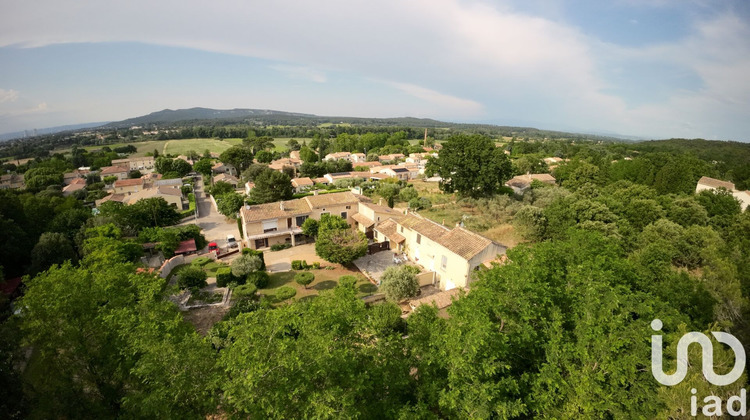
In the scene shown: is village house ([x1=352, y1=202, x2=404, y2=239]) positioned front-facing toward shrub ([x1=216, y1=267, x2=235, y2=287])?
yes

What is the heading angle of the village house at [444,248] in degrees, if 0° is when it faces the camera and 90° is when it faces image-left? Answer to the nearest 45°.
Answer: approximately 45°

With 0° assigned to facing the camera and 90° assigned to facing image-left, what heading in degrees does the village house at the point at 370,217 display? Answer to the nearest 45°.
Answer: approximately 45°

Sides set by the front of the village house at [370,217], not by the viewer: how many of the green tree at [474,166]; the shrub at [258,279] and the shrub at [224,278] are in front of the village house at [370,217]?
2

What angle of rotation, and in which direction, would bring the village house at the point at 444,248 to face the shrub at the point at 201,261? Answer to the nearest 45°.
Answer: approximately 45° to its right

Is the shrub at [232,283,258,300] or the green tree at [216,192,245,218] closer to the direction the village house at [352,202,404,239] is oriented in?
the shrub

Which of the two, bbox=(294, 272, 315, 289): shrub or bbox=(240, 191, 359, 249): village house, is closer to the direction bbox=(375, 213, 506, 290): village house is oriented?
the shrub
